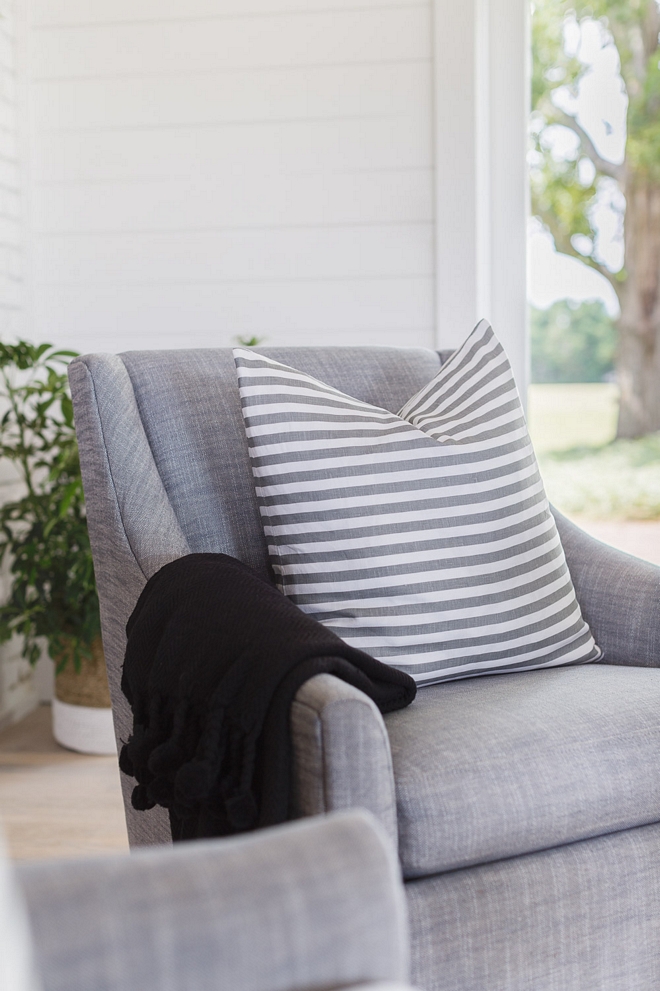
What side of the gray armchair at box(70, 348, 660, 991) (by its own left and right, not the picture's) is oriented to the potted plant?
back

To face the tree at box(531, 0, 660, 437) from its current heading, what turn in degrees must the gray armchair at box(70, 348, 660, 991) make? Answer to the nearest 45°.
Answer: approximately 135° to its left

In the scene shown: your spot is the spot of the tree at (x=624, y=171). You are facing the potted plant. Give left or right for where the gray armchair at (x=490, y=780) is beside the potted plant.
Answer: left

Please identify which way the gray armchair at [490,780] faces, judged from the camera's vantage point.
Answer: facing the viewer and to the right of the viewer

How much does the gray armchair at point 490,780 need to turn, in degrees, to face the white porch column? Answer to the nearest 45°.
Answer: approximately 135° to its left
